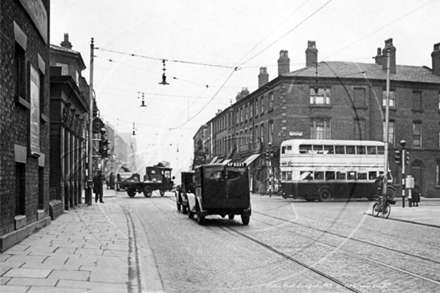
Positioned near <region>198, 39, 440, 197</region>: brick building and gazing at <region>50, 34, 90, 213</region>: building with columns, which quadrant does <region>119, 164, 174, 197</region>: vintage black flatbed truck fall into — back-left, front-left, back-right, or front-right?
front-right

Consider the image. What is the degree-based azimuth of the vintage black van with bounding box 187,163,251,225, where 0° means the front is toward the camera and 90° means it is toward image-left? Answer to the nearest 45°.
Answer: approximately 180°

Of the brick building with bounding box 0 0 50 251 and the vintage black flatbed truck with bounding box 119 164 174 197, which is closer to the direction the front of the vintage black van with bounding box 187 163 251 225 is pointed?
the vintage black flatbed truck

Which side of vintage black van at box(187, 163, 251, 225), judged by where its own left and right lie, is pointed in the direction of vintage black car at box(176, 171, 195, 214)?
front

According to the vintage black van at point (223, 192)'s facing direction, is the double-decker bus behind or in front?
in front

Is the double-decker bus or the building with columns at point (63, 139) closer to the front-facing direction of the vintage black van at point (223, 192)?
the double-decker bus

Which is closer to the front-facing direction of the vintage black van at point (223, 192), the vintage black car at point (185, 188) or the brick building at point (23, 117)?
the vintage black car

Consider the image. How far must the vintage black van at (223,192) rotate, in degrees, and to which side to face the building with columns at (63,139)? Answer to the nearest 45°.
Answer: approximately 45° to its left

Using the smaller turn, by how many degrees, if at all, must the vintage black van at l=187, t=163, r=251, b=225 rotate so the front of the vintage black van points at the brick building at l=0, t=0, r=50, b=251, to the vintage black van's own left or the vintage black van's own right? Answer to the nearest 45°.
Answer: approximately 135° to the vintage black van's own left

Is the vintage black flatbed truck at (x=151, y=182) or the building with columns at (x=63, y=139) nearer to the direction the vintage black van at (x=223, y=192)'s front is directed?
the vintage black flatbed truck

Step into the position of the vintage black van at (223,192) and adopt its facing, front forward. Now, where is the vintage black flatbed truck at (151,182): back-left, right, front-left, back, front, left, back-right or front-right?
front
